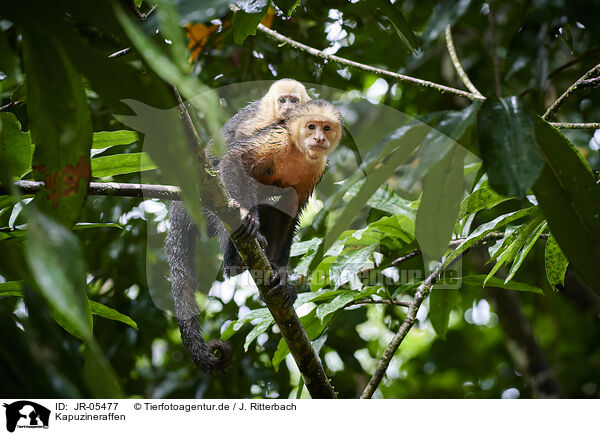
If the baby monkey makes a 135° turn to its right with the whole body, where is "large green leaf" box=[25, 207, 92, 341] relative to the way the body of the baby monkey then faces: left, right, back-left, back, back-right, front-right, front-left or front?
left

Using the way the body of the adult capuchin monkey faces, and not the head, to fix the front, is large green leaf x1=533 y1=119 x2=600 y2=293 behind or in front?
in front

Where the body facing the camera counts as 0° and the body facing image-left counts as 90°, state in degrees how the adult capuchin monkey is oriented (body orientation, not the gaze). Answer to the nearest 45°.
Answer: approximately 315°

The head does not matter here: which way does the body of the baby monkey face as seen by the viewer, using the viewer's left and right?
facing the viewer and to the right of the viewer

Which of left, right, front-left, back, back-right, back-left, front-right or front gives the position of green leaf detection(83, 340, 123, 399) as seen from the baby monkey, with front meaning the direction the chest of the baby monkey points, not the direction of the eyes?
front-right

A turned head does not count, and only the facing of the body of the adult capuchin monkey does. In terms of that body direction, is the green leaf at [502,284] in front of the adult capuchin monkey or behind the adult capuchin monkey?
in front

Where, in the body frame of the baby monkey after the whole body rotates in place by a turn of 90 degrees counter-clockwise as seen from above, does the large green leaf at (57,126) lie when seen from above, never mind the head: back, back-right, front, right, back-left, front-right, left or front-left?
back-right
